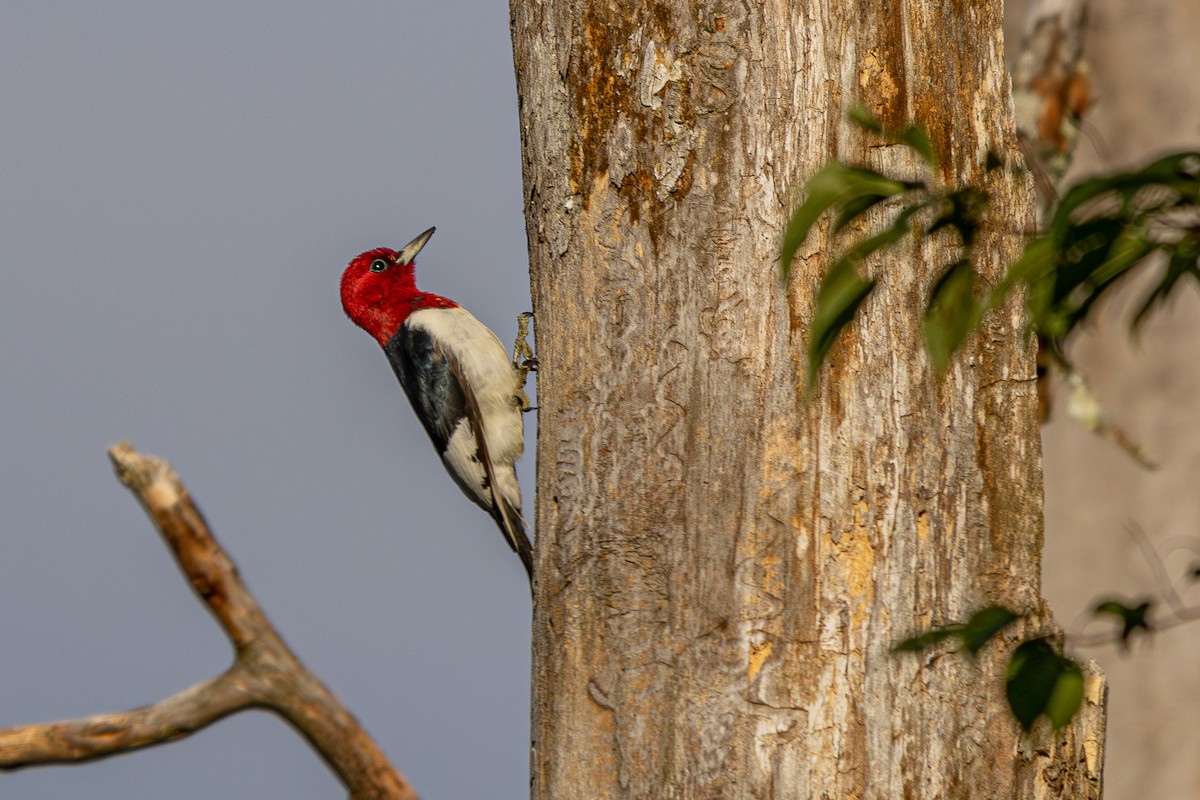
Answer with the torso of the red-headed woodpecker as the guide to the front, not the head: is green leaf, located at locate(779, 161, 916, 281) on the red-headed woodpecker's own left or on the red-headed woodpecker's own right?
on the red-headed woodpecker's own right

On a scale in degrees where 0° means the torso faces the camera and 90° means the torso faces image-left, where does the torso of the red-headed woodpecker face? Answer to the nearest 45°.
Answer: approximately 270°
